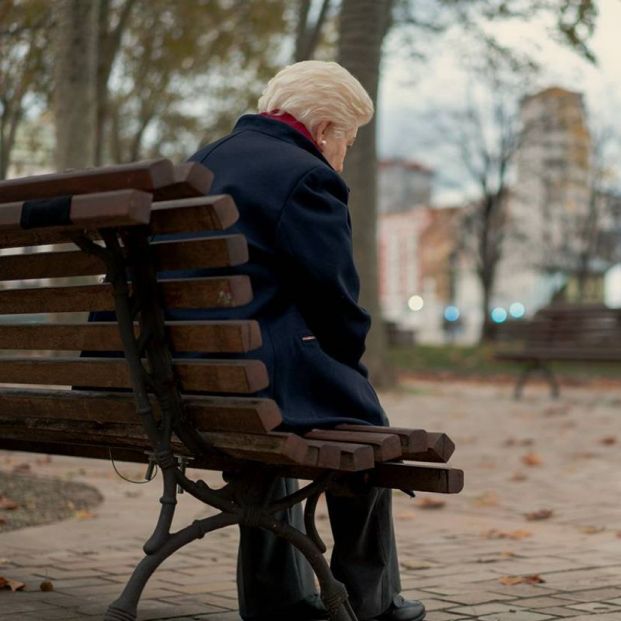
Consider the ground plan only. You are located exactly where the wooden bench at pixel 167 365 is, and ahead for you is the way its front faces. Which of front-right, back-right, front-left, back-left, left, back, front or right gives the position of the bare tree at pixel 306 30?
front-left

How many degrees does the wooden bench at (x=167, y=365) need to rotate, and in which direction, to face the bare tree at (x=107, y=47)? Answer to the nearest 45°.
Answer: approximately 45° to its left

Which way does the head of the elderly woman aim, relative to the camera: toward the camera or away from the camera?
away from the camera

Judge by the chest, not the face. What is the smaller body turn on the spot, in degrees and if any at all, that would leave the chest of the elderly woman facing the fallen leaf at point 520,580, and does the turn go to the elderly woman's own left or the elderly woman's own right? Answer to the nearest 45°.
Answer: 0° — they already face it

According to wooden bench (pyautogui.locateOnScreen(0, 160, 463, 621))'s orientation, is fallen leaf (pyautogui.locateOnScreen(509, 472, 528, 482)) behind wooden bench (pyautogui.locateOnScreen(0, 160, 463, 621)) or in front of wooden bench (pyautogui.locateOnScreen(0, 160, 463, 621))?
in front

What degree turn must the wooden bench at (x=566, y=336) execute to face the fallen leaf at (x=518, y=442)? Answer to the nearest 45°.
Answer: approximately 45° to its left

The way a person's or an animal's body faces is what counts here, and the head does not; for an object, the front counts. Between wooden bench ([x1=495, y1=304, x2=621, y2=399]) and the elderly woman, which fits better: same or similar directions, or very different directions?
very different directions

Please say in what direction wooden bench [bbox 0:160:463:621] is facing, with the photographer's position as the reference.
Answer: facing away from the viewer and to the right of the viewer

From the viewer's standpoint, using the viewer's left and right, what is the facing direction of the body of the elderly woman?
facing away from the viewer and to the right of the viewer

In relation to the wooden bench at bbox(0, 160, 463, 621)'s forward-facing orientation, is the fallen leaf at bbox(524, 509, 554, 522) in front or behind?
in front
